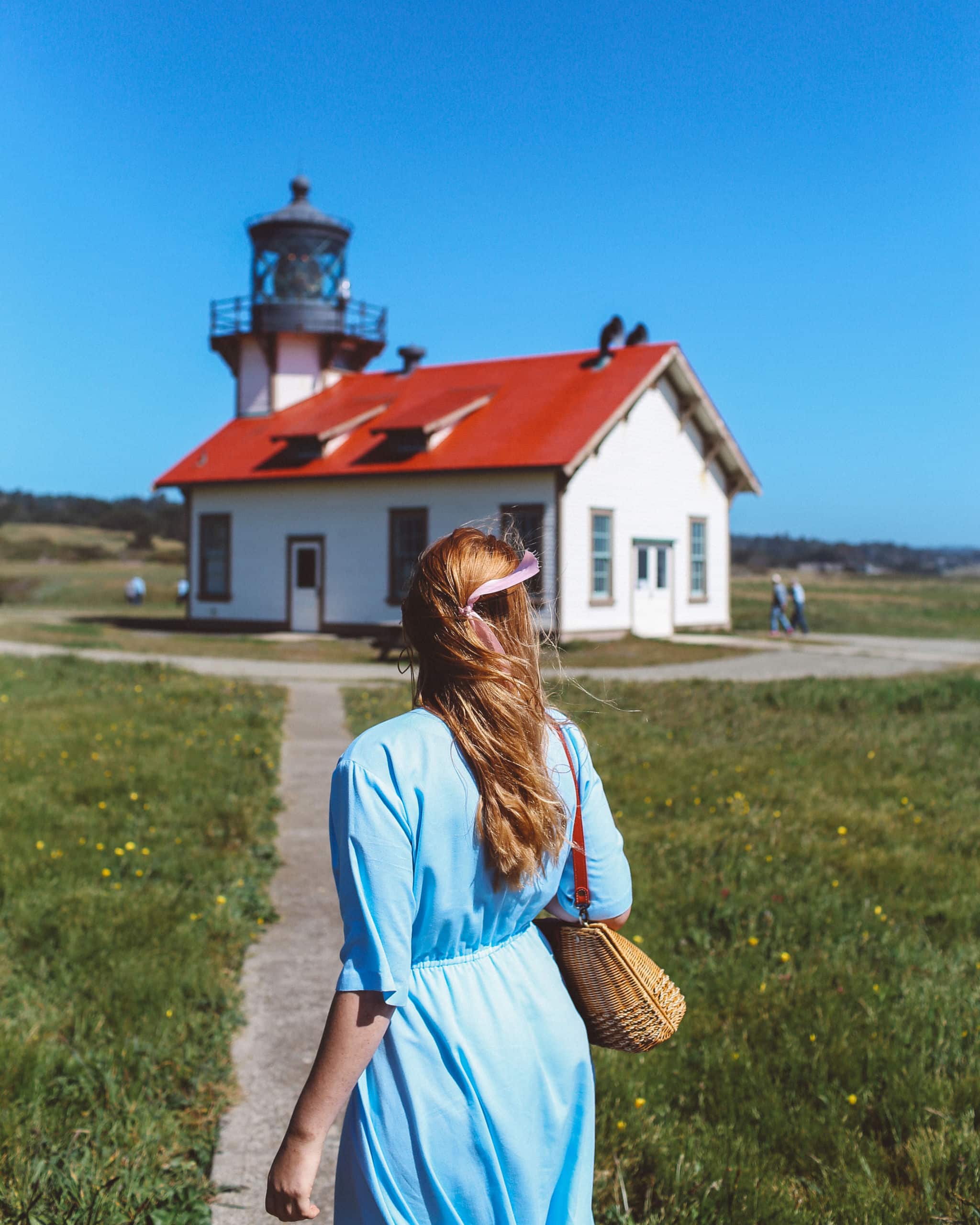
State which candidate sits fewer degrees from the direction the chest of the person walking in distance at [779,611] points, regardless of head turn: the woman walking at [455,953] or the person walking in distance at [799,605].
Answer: the woman walking

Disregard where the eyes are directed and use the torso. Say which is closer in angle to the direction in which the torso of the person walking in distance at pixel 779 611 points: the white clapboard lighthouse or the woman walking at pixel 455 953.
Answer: the white clapboard lighthouse
